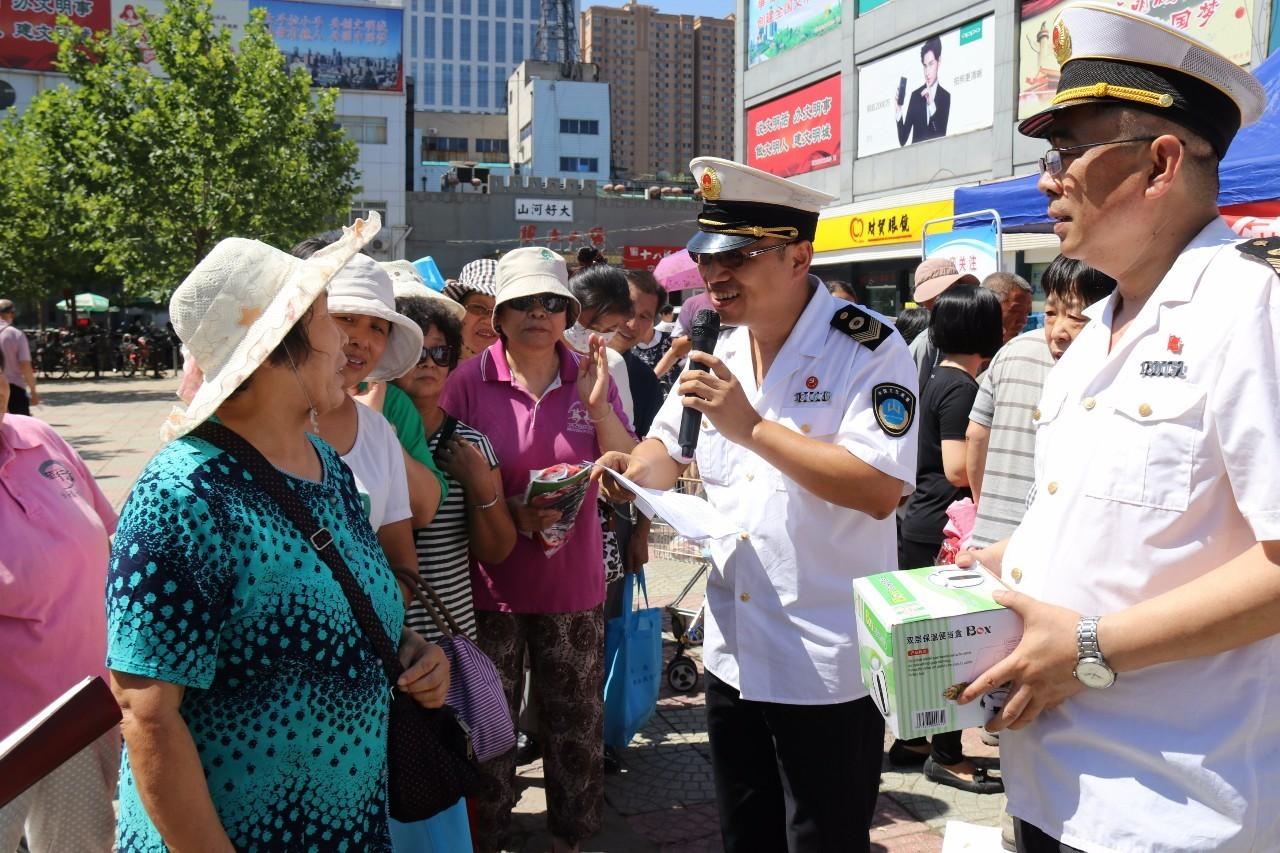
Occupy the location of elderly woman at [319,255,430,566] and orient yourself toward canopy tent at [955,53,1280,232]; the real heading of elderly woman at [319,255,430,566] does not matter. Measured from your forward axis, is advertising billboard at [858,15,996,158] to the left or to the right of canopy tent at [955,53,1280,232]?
left

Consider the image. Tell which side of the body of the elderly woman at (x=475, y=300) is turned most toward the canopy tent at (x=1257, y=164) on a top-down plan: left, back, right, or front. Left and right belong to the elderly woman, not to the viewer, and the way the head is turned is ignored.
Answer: left

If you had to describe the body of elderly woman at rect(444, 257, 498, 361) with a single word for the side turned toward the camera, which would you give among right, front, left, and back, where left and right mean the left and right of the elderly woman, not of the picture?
front

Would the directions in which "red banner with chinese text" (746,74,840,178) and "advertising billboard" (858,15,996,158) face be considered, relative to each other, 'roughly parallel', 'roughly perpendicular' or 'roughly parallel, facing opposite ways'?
roughly parallel

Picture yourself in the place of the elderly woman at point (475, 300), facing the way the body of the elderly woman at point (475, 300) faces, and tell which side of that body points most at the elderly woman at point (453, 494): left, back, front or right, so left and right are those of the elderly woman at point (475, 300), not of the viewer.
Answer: front

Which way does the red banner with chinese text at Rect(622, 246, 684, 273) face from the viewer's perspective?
toward the camera

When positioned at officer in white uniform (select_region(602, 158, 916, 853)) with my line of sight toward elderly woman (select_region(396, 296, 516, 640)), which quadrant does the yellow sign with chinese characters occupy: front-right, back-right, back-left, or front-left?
front-right

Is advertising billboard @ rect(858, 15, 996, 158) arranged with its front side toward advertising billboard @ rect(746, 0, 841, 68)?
no

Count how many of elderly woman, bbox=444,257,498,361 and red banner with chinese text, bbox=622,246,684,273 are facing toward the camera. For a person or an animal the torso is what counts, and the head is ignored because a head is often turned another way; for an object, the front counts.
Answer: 2

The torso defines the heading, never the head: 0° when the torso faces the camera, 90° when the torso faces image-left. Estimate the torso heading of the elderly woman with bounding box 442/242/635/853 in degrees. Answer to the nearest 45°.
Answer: approximately 0°

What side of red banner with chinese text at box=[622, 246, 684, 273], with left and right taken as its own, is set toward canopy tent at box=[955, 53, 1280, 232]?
front

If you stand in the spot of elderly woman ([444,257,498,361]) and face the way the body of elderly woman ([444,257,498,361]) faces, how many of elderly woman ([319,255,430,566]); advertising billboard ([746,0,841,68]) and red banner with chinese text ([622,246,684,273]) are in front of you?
1

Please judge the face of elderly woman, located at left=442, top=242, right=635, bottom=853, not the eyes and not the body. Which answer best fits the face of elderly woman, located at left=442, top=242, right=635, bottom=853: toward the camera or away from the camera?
toward the camera

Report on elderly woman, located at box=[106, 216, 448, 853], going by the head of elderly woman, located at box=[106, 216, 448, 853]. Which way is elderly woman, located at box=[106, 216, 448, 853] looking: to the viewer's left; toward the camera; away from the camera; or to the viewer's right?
to the viewer's right

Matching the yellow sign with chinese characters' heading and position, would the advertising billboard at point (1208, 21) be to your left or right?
on your left

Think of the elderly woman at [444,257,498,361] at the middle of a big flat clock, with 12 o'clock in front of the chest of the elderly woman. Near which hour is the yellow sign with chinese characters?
The yellow sign with chinese characters is roughly at 7 o'clock from the elderly woman.

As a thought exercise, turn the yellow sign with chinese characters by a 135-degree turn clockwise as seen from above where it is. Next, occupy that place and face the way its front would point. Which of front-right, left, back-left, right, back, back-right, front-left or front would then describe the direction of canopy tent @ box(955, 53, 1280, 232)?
back

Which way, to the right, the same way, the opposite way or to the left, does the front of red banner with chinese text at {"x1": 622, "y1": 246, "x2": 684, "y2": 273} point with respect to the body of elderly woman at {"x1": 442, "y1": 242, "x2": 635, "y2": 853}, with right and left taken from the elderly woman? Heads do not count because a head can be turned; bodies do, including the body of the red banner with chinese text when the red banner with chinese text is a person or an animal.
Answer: the same way

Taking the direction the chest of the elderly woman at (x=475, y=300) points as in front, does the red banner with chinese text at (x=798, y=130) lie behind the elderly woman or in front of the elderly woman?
behind
